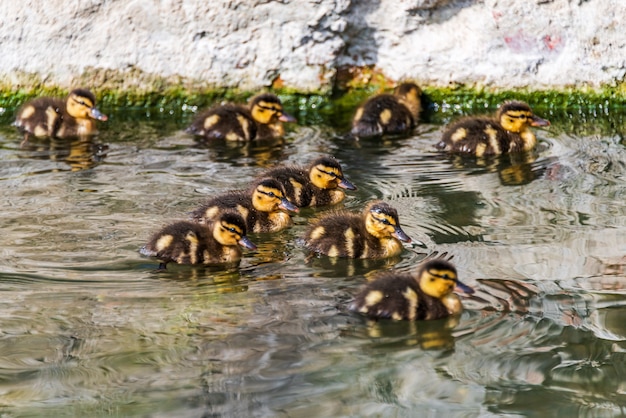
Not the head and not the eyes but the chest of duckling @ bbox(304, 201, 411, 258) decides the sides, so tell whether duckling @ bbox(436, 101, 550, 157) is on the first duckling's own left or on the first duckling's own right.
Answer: on the first duckling's own left

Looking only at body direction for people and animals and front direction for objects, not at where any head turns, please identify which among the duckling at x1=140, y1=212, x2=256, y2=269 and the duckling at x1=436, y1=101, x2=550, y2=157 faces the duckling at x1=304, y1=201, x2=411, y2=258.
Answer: the duckling at x1=140, y1=212, x2=256, y2=269

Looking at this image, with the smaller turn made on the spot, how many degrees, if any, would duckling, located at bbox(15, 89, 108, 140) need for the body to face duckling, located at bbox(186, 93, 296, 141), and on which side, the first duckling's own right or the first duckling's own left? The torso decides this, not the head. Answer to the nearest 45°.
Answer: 0° — it already faces it

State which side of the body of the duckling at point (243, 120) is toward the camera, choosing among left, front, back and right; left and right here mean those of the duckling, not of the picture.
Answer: right

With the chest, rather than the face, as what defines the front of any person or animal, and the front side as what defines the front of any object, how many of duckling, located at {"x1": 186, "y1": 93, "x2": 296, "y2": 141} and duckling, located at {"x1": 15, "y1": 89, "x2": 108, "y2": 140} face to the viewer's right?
2

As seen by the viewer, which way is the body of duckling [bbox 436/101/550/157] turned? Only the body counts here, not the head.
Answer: to the viewer's right

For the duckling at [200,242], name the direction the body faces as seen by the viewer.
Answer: to the viewer's right

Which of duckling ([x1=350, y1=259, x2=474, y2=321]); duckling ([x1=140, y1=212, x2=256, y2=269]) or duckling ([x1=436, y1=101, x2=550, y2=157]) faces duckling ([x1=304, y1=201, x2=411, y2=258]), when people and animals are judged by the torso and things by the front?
duckling ([x1=140, y1=212, x2=256, y2=269])

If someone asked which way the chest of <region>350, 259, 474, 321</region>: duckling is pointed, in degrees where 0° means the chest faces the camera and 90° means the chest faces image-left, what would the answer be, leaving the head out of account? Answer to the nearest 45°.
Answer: approximately 270°

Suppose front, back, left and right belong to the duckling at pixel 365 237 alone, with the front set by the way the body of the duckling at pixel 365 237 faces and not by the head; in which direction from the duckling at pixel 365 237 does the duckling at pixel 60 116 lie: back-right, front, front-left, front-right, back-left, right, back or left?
back-left

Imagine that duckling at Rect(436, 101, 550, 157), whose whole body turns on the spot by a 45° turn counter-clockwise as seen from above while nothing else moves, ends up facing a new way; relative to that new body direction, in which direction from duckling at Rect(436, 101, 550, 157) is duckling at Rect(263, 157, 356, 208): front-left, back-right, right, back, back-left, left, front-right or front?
back

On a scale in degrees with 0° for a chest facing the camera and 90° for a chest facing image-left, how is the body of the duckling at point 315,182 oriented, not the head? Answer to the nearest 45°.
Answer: approximately 270°
